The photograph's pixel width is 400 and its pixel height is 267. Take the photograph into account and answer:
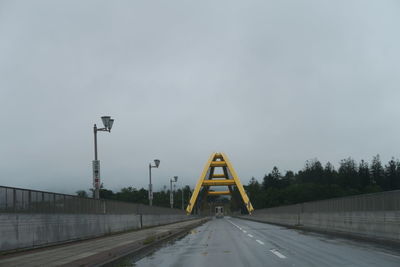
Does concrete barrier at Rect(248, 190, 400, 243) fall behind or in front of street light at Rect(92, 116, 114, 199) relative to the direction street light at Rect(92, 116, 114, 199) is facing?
in front

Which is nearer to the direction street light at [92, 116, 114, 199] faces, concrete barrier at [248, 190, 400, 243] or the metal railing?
the concrete barrier

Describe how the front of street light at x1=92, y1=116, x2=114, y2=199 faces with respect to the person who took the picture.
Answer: facing to the right of the viewer

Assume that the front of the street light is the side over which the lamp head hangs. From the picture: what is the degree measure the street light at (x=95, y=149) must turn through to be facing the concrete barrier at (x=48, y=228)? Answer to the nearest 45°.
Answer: approximately 90° to its right
